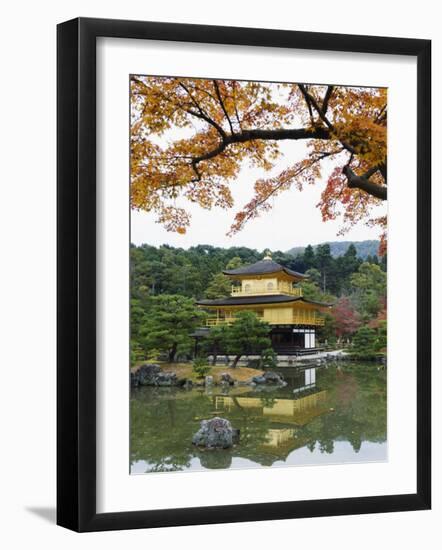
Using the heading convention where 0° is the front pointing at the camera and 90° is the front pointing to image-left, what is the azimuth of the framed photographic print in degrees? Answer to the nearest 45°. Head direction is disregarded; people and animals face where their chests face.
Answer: approximately 315°
